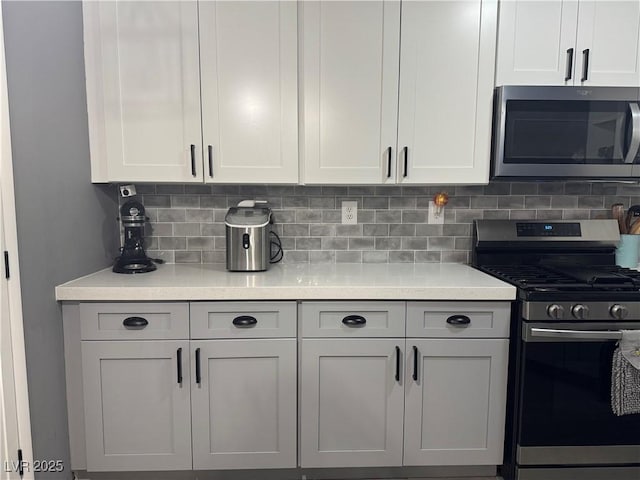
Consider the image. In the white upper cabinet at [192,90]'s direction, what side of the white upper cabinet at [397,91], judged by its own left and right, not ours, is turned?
right

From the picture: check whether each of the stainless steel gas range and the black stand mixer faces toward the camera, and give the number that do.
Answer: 2

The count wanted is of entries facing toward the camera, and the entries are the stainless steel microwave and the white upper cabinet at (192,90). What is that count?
2

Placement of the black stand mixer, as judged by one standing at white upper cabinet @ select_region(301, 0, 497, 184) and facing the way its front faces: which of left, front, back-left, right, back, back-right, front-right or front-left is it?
right

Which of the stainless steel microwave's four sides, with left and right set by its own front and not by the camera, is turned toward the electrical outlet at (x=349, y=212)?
right

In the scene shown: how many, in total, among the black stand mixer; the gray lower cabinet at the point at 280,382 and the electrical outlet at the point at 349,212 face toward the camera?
3
